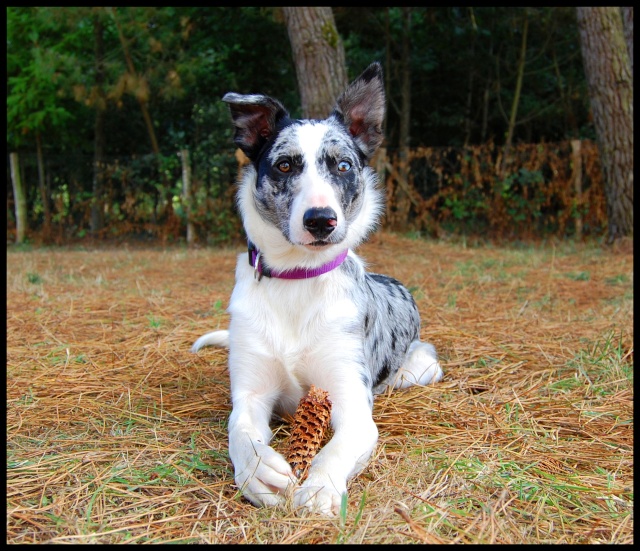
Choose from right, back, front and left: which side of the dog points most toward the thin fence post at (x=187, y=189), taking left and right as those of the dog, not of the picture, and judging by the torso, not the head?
back

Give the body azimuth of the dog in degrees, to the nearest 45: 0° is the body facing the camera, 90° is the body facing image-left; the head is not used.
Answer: approximately 0°

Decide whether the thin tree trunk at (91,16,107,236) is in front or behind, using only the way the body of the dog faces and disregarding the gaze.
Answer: behind

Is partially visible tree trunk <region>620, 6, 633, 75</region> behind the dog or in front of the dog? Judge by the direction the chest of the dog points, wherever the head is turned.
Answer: behind

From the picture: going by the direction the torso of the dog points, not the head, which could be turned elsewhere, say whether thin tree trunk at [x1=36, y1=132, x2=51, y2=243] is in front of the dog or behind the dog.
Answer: behind

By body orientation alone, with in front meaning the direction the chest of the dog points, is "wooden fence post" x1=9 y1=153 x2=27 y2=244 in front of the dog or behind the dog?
behind

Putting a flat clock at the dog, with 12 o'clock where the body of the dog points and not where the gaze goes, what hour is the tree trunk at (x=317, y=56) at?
The tree trunk is roughly at 6 o'clock from the dog.

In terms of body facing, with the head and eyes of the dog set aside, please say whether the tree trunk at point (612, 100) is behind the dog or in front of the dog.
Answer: behind
